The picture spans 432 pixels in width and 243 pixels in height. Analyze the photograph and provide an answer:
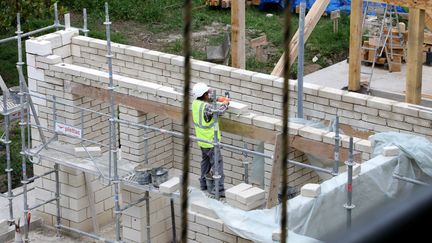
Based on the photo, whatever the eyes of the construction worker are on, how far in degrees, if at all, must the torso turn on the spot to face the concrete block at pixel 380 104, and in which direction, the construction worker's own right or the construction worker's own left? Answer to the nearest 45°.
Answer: approximately 45° to the construction worker's own right

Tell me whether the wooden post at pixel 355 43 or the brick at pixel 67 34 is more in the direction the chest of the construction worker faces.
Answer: the wooden post

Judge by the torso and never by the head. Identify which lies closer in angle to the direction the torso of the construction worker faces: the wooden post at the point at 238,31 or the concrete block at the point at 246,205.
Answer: the wooden post

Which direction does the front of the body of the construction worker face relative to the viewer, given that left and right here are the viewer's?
facing away from the viewer and to the right of the viewer

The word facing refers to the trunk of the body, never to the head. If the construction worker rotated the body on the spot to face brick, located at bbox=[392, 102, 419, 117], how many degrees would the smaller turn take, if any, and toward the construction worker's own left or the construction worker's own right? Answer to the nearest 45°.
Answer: approximately 45° to the construction worker's own right

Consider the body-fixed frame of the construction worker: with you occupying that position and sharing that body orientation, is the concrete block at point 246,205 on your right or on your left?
on your right

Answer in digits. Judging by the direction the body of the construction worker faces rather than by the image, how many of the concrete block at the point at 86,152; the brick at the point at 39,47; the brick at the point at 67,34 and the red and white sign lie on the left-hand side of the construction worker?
4

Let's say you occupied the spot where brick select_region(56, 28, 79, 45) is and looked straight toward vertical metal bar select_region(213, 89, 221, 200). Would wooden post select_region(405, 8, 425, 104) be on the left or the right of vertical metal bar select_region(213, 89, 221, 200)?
left

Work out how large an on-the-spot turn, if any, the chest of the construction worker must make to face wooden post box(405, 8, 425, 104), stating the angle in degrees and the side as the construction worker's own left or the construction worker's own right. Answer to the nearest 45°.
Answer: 0° — they already face it

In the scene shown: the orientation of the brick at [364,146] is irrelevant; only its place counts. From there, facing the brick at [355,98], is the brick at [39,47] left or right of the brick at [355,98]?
left

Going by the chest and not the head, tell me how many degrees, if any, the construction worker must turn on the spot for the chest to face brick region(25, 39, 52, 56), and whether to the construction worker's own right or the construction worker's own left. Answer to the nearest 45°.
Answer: approximately 90° to the construction worker's own left
